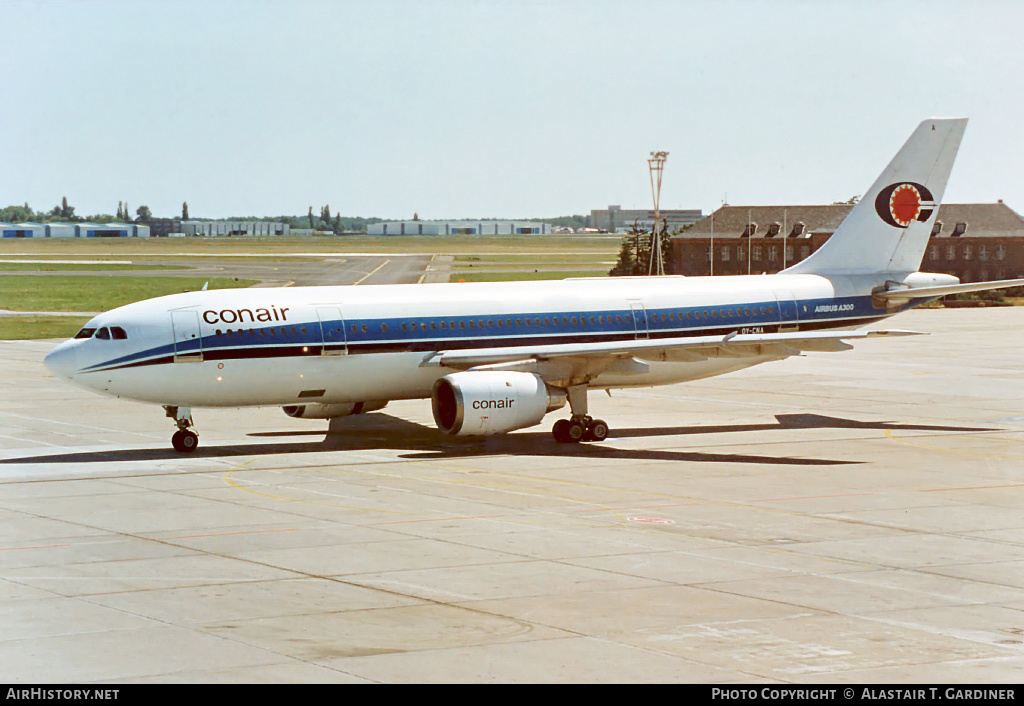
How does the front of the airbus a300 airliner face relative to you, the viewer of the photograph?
facing the viewer and to the left of the viewer
